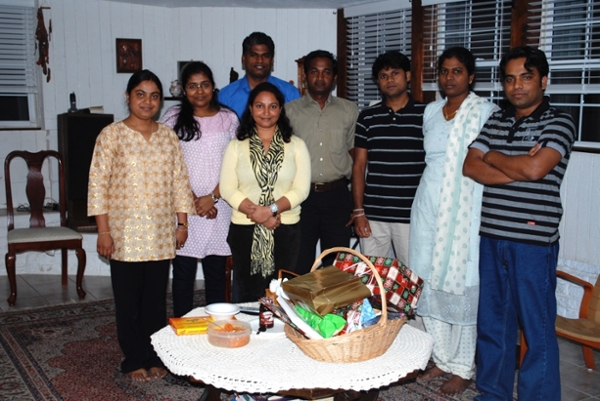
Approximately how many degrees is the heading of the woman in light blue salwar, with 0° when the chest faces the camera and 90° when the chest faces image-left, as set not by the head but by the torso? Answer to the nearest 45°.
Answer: approximately 45°

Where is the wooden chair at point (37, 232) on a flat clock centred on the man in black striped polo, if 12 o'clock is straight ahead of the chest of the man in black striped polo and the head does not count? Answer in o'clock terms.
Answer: The wooden chair is roughly at 4 o'clock from the man in black striped polo.

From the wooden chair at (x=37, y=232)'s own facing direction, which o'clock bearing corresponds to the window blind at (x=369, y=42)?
The window blind is roughly at 9 o'clock from the wooden chair.
